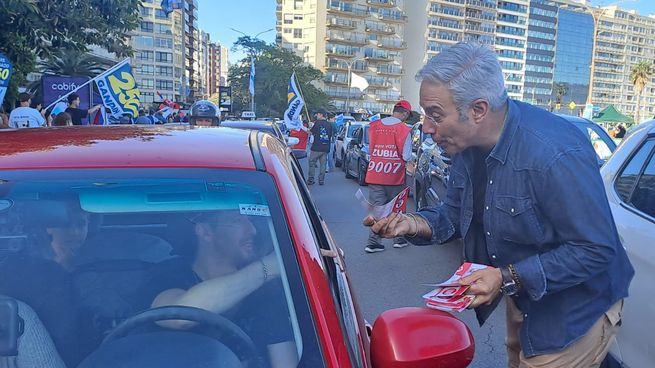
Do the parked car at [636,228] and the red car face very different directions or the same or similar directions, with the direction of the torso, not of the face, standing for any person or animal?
same or similar directions

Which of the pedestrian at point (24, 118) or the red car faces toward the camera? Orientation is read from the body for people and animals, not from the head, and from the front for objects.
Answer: the red car

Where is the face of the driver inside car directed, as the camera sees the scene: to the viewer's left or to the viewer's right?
to the viewer's right

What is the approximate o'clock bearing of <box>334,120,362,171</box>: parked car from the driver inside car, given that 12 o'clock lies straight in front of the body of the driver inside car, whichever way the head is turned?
The parked car is roughly at 8 o'clock from the driver inside car.

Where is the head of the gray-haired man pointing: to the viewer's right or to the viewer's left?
to the viewer's left

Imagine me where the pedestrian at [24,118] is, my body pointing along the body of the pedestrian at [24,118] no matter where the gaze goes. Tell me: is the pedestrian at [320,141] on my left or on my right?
on my right

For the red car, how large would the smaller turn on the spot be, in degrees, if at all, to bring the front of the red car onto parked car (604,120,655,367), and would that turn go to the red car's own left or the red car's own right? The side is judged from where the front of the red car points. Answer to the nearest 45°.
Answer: approximately 90° to the red car's own left

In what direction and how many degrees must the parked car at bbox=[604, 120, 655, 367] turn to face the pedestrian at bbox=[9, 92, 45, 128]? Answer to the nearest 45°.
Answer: approximately 135° to its right

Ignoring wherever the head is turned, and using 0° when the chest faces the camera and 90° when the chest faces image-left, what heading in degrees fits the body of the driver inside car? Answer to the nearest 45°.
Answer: approximately 315°

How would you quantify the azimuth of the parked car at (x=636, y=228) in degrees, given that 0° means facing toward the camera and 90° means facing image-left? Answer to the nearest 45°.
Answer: approximately 315°

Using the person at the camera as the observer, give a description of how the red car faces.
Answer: facing the viewer

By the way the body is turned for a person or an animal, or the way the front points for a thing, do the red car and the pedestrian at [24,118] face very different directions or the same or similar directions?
very different directions

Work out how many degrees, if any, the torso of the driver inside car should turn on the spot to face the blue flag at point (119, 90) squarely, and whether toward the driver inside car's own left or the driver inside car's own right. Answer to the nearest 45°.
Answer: approximately 135° to the driver inside car's own left

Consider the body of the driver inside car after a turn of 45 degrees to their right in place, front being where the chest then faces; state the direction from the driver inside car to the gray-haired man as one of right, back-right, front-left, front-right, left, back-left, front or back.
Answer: left

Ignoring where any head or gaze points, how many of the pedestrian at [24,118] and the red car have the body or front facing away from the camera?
1
